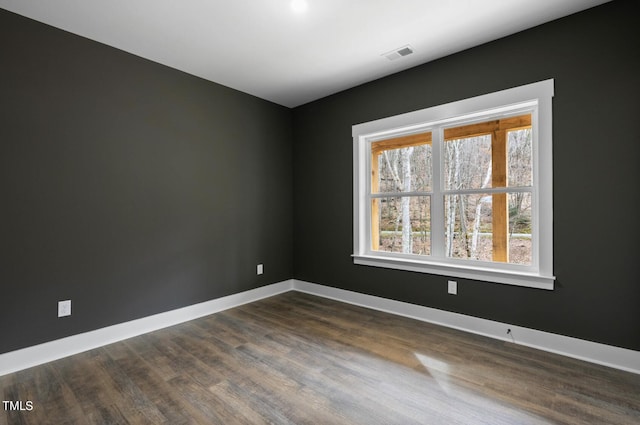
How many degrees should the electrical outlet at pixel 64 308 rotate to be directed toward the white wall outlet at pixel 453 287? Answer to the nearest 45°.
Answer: approximately 45° to its left

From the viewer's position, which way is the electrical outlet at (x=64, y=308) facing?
facing the viewer

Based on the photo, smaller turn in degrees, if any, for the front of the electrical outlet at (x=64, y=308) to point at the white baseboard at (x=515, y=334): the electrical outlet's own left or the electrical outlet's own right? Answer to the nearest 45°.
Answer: approximately 45° to the electrical outlet's own left

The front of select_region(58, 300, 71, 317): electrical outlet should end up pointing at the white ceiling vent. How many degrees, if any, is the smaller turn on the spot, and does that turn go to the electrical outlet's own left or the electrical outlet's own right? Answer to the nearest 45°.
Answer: approximately 45° to the electrical outlet's own left
